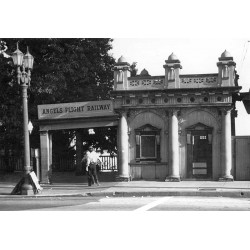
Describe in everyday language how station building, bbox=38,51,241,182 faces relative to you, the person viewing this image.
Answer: facing the viewer

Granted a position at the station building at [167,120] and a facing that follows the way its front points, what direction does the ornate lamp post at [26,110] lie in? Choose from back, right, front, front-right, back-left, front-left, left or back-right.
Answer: front-right
